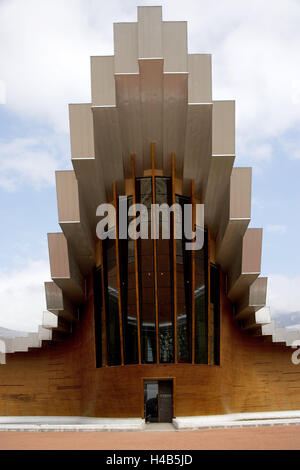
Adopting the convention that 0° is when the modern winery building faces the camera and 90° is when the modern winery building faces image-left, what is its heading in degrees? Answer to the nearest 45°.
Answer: approximately 0°
